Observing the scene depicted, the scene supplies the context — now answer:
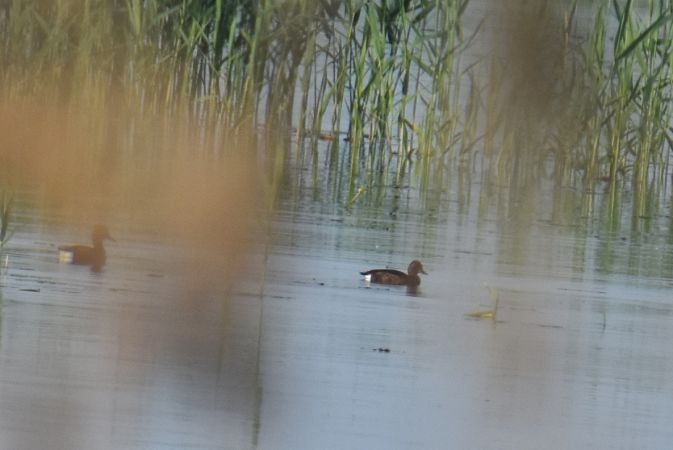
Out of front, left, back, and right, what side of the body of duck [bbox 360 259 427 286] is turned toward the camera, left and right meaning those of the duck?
right
